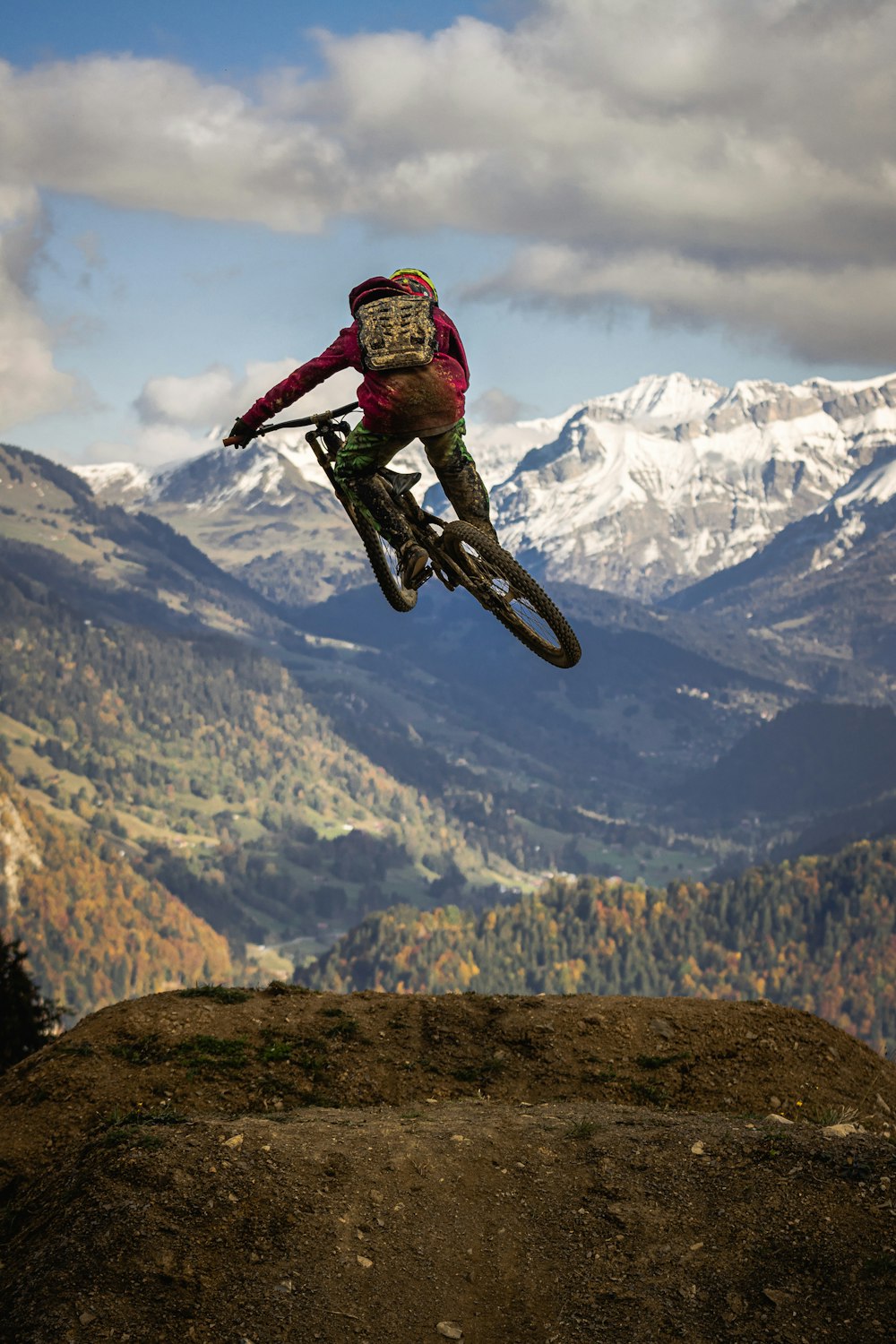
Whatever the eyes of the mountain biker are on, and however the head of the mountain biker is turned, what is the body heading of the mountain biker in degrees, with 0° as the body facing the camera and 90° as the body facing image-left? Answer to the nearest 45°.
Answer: approximately 180°
